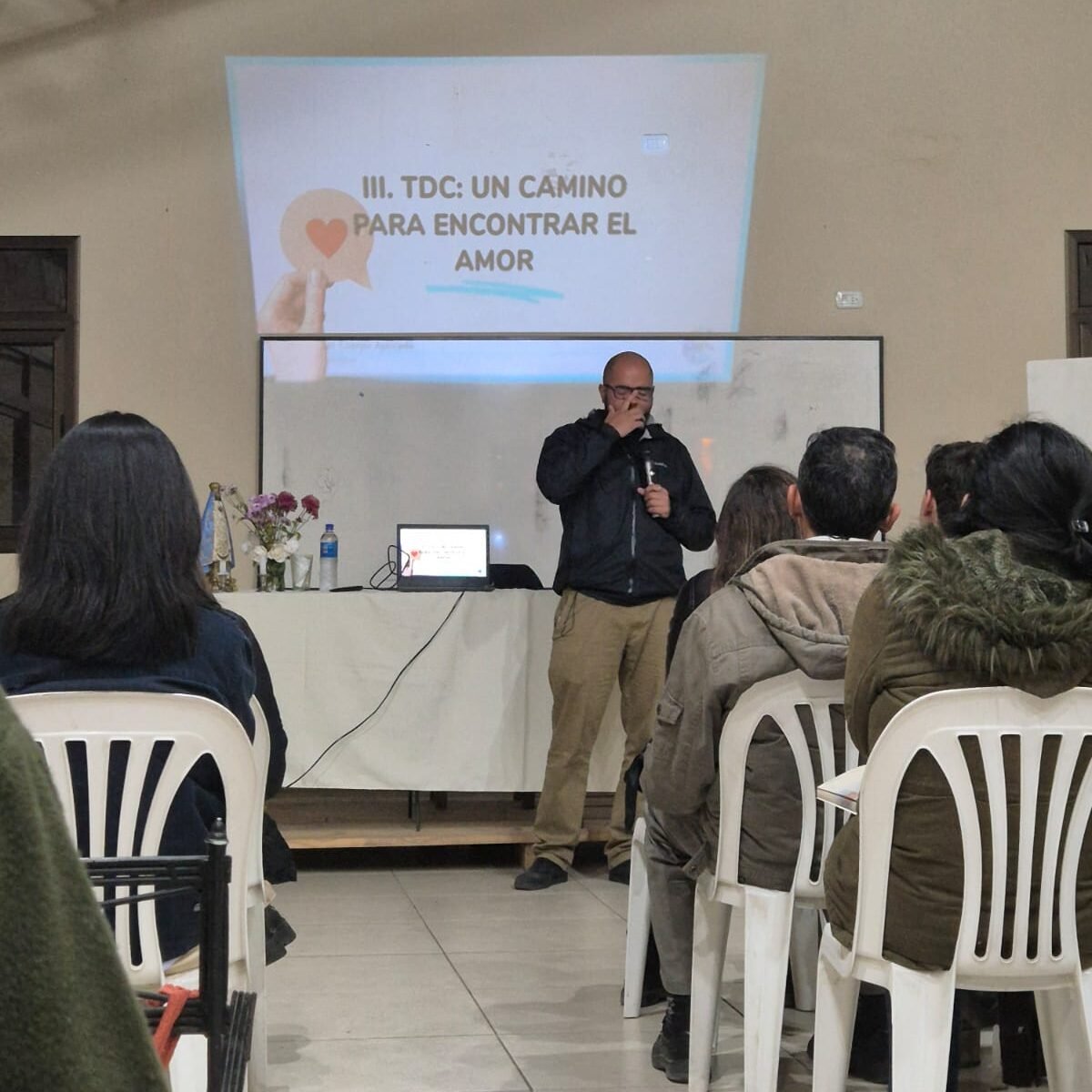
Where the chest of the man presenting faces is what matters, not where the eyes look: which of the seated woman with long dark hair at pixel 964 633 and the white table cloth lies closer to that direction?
the seated woman with long dark hair

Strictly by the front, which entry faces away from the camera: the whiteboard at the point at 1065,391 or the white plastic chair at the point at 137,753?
the white plastic chair

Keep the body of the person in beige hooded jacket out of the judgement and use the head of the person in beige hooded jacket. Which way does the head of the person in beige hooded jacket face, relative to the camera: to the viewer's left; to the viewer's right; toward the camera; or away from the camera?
away from the camera

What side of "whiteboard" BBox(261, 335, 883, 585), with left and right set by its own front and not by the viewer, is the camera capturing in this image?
front

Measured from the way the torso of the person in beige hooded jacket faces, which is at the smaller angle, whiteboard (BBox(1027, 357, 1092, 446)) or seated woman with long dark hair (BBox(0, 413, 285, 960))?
the whiteboard

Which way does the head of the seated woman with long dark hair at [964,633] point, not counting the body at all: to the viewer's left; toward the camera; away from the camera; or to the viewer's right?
away from the camera

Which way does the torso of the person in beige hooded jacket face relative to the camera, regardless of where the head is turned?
away from the camera

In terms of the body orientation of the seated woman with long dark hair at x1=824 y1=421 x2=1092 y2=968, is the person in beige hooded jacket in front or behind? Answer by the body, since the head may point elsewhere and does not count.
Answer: in front

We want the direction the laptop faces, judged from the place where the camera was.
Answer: facing the viewer

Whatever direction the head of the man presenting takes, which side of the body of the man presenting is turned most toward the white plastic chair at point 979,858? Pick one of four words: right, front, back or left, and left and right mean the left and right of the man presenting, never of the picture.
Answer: front

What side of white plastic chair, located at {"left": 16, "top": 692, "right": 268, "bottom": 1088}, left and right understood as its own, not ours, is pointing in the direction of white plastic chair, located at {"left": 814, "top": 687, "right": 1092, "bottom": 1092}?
right

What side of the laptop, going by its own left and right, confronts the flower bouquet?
right

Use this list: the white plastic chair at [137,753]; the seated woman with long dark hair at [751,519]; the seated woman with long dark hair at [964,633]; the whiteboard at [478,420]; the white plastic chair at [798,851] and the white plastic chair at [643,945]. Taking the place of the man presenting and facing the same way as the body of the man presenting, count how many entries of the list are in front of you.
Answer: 5

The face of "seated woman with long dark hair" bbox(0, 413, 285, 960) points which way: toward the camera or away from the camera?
away from the camera

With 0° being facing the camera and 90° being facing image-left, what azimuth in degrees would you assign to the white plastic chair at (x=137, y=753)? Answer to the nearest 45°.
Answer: approximately 180°

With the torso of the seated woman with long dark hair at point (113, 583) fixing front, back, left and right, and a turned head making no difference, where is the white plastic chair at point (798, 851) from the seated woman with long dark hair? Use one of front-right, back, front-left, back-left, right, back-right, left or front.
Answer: right

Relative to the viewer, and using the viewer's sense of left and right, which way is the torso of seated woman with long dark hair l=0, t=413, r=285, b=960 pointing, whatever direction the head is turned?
facing away from the viewer
